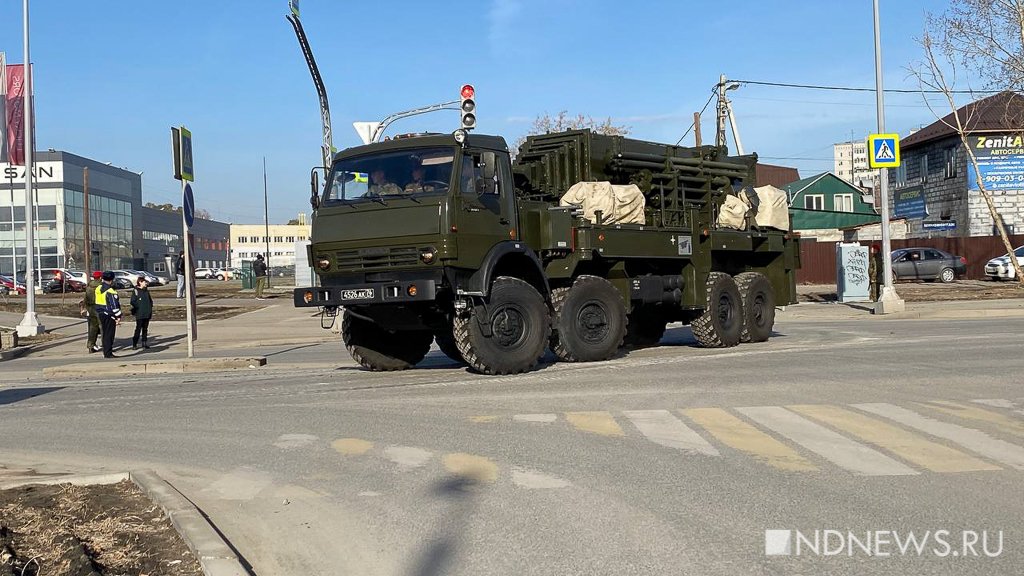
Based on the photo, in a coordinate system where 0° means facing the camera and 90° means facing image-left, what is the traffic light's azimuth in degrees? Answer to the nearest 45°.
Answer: approximately 0°

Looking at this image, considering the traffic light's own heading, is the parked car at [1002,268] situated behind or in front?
behind

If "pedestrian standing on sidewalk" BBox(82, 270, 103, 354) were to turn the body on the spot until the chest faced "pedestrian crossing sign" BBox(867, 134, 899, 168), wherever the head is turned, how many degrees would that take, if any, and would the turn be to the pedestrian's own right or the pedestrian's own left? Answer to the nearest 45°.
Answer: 0° — they already face it

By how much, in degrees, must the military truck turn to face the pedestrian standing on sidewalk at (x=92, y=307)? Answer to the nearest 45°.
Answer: approximately 90° to its right

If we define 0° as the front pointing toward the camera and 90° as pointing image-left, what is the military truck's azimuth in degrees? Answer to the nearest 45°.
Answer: approximately 45°

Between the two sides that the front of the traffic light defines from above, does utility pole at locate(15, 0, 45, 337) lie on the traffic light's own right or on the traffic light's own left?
on the traffic light's own right

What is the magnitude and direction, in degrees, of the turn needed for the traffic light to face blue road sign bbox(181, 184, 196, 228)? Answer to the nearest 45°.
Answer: approximately 90° to its right

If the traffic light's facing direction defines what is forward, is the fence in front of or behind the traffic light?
behind

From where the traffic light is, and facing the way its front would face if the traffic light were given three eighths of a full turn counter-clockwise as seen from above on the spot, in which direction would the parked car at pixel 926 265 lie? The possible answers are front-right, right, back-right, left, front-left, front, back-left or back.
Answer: front

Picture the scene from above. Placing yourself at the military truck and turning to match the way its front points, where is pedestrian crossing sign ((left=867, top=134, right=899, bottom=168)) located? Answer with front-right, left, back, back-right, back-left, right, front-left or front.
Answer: back

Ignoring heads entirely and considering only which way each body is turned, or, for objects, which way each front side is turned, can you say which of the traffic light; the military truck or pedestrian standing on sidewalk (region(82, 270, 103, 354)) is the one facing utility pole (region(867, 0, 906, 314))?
the pedestrian standing on sidewalk

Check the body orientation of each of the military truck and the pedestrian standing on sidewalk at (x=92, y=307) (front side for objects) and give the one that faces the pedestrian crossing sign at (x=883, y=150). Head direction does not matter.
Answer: the pedestrian standing on sidewalk

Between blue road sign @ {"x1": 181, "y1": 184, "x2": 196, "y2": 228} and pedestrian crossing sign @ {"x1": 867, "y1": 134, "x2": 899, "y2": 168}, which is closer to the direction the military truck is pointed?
the blue road sign
